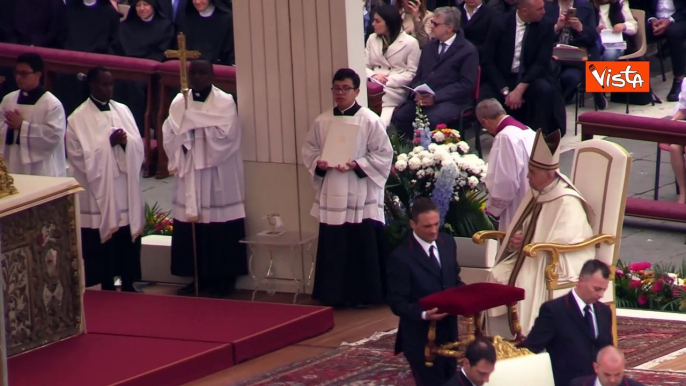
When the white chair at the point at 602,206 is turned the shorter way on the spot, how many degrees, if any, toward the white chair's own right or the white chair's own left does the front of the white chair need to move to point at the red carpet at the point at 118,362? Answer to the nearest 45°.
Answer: approximately 45° to the white chair's own right

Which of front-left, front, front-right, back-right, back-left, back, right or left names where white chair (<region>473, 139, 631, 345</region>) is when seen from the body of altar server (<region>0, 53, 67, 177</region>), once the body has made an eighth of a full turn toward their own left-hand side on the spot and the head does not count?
front-left

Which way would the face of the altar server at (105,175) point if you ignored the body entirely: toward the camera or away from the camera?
toward the camera

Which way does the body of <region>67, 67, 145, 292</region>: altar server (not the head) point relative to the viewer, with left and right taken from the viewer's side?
facing the viewer and to the right of the viewer

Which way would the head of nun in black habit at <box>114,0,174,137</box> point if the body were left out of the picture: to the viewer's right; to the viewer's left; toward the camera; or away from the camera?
toward the camera

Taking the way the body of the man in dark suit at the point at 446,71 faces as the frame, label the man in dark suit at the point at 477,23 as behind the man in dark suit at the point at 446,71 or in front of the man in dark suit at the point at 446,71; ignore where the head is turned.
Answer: behind

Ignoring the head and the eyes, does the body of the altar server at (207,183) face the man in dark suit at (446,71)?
no

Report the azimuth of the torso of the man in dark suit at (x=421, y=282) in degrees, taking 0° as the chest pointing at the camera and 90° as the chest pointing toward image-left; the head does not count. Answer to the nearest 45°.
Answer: approximately 315°

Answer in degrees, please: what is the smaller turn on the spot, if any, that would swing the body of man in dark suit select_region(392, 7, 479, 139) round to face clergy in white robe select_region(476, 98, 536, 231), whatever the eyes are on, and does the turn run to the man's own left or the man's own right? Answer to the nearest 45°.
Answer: approximately 45° to the man's own left

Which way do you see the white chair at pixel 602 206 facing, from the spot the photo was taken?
facing the viewer and to the left of the viewer

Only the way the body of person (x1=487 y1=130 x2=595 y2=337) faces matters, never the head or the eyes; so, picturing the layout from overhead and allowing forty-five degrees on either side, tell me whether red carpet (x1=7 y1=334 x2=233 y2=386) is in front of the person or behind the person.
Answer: in front

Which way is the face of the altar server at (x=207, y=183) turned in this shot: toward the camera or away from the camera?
toward the camera

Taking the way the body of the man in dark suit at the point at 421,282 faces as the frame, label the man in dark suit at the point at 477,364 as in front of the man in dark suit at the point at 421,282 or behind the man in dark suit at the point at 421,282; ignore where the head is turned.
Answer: in front

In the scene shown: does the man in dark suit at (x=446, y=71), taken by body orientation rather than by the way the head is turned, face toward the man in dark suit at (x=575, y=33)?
no
